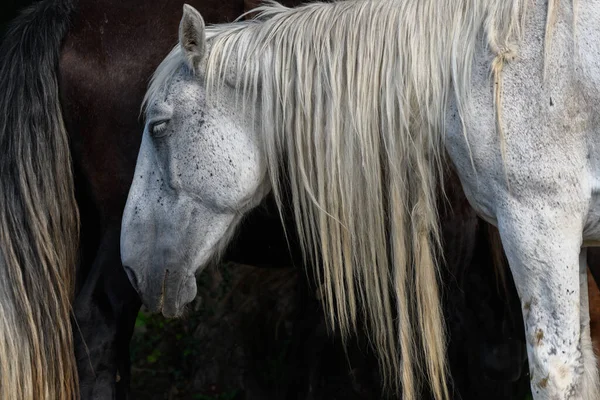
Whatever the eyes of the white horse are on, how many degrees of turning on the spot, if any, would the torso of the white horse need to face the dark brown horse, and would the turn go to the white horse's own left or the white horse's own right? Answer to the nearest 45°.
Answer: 0° — it already faces it

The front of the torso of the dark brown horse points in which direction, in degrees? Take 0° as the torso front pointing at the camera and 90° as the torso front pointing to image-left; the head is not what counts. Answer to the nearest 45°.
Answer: approximately 270°

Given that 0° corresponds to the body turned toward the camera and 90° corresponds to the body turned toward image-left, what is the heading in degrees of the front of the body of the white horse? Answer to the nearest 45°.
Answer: approximately 90°

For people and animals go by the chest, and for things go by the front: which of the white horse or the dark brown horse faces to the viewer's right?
the dark brown horse

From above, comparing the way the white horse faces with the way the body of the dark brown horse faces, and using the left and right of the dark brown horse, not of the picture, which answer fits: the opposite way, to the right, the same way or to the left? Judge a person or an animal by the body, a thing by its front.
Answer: the opposite way

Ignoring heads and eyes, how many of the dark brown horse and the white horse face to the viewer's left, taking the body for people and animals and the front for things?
1
